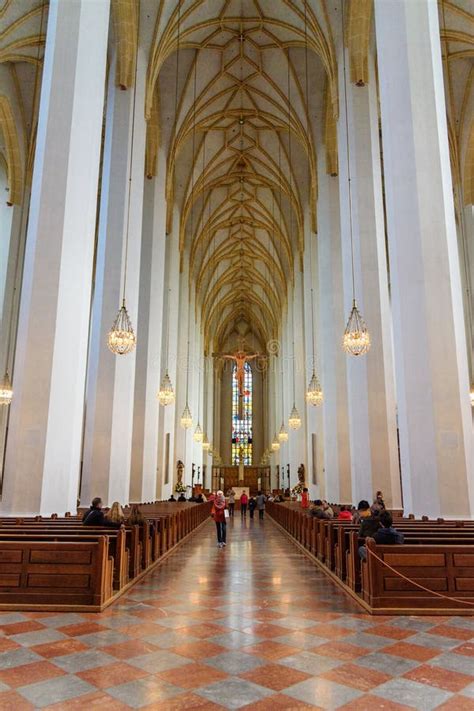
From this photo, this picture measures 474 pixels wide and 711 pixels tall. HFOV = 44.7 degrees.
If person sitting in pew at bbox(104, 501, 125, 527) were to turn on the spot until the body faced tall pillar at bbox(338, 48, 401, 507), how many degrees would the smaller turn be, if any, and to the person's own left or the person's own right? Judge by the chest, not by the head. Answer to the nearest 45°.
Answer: approximately 45° to the person's own right

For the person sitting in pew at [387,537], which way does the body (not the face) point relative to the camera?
away from the camera

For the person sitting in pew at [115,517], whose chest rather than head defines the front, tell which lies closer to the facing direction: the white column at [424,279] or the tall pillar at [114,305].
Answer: the tall pillar

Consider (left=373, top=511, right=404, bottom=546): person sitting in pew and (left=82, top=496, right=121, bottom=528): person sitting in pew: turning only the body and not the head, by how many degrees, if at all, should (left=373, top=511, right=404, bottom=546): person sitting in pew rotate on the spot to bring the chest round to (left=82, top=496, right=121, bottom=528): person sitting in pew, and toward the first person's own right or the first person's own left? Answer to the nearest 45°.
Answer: approximately 90° to the first person's own left

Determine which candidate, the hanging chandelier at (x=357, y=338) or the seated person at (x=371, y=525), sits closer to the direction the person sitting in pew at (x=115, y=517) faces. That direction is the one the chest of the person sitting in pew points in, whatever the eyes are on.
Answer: the hanging chandelier

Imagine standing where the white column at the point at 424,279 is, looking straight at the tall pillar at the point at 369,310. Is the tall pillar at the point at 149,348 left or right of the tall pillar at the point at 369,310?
left

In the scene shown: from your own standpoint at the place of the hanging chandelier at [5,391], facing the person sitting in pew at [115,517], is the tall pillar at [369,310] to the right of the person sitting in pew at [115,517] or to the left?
left

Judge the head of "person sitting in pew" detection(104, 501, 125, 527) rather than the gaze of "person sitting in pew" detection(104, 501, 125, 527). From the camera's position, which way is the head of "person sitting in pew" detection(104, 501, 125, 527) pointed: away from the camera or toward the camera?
away from the camera

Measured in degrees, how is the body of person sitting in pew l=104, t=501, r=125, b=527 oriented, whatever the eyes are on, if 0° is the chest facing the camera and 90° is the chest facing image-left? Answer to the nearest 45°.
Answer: approximately 180°

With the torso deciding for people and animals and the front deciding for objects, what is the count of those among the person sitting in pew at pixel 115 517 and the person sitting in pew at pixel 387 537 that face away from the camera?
2

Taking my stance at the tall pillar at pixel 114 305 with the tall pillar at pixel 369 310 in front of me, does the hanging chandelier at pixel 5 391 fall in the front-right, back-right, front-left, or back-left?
back-left

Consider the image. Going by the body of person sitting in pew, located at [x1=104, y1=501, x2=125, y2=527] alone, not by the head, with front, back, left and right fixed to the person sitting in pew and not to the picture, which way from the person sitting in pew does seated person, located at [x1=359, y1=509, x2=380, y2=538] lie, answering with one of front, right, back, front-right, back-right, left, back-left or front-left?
back-right
